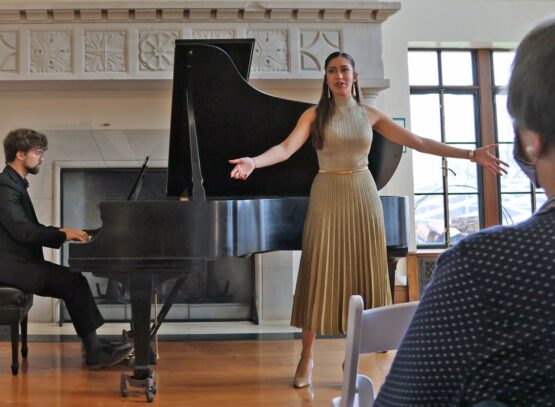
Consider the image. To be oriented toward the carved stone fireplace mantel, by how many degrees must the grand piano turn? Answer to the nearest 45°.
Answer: approximately 90° to its right

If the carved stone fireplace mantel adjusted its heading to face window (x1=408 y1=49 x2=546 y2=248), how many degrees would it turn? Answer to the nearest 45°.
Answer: approximately 90° to its left

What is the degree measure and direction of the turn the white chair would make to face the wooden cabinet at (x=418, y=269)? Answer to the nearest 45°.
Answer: approximately 45° to its right

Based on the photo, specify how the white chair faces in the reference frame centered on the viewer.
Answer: facing away from the viewer and to the left of the viewer

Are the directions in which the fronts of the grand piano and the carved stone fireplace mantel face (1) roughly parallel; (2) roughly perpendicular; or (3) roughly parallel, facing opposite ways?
roughly perpendicular

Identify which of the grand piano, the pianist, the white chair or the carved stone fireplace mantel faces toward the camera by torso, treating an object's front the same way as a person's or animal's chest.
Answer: the carved stone fireplace mantel

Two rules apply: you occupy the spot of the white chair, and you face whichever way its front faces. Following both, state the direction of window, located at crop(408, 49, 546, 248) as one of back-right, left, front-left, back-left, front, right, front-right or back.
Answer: front-right

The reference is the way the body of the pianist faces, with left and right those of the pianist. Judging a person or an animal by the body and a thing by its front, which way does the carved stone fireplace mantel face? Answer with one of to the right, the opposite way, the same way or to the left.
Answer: to the right

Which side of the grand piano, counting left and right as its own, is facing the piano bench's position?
front

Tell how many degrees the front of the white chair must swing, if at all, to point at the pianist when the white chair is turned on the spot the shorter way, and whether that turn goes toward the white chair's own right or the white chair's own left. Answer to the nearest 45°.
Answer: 0° — it already faces them

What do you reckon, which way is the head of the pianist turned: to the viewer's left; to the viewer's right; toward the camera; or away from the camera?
to the viewer's right

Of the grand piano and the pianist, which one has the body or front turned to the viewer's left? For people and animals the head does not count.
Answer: the grand piano

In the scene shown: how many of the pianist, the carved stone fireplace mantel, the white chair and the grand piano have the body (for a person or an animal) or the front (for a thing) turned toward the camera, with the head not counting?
1

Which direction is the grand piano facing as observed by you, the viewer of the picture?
facing to the left of the viewer

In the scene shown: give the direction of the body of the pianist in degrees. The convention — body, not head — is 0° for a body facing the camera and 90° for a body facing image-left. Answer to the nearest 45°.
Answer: approximately 270°

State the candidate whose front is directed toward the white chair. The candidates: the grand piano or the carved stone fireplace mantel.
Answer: the carved stone fireplace mantel

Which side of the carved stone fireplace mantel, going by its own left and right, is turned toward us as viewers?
front

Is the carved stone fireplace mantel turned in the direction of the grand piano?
yes
